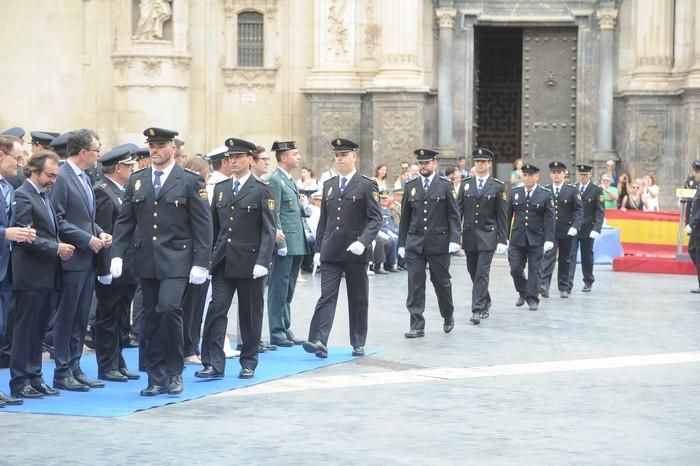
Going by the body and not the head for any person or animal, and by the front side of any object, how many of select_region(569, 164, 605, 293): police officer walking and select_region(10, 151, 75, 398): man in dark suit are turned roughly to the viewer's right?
1

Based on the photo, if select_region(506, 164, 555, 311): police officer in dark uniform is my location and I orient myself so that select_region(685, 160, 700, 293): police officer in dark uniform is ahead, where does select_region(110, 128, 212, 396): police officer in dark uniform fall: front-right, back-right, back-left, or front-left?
back-right

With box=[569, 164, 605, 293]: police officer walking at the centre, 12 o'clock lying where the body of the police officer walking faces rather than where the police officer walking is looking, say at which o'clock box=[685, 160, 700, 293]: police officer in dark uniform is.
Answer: The police officer in dark uniform is roughly at 8 o'clock from the police officer walking.

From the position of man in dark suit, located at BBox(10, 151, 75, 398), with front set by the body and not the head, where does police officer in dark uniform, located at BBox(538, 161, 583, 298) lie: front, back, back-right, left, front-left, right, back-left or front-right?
front-left

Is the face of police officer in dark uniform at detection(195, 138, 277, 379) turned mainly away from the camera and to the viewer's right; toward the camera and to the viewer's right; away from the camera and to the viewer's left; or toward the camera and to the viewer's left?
toward the camera and to the viewer's left

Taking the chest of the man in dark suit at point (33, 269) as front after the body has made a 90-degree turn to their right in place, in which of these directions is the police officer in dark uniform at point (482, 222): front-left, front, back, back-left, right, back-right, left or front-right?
back-left

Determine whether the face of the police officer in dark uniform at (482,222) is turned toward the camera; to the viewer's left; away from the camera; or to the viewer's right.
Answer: toward the camera

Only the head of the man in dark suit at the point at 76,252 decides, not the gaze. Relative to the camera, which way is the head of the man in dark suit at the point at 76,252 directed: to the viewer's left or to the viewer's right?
to the viewer's right

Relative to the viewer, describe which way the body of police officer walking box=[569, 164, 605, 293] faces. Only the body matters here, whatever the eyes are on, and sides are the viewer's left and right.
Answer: facing the viewer and to the left of the viewer

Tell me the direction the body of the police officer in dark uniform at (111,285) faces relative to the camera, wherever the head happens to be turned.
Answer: to the viewer's right

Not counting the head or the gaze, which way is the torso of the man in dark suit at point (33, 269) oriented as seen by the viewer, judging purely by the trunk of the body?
to the viewer's right

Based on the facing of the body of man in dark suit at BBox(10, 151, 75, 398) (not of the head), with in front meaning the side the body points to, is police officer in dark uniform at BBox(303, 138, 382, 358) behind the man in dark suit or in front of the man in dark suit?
in front

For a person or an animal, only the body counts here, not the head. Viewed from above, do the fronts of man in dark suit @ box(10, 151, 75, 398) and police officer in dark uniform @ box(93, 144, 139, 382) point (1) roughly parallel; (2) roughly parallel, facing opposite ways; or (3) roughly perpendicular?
roughly parallel
